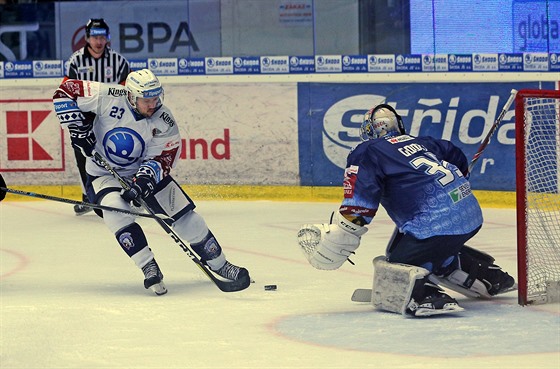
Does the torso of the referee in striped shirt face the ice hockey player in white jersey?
yes

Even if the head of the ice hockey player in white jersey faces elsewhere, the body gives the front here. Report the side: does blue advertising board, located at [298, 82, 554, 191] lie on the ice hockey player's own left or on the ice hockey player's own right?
on the ice hockey player's own left

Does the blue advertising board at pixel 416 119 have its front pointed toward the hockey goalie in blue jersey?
yes

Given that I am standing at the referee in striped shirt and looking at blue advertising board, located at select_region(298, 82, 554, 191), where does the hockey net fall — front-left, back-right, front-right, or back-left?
front-right

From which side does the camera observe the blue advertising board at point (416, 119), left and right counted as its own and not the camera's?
front

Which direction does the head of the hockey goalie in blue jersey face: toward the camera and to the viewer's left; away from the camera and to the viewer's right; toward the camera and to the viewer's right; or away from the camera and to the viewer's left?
away from the camera and to the viewer's left

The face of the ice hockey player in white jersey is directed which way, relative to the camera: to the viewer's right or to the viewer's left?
to the viewer's right

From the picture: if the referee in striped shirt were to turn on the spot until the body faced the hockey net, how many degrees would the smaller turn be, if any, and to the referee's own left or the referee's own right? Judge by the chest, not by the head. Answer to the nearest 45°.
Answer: approximately 45° to the referee's own left

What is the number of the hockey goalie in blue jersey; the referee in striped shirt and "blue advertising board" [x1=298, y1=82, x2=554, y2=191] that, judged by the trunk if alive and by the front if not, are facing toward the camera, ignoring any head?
2

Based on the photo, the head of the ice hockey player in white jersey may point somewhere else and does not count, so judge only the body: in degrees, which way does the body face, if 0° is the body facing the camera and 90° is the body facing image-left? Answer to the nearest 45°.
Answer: approximately 315°

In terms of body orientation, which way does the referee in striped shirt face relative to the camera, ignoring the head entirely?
toward the camera

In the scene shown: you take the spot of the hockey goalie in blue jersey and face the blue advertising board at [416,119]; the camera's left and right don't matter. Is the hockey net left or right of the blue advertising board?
right

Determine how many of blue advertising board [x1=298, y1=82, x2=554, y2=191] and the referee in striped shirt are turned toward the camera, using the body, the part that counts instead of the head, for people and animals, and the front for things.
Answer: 2

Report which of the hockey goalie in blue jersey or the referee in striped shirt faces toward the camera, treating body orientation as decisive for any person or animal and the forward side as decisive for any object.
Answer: the referee in striped shirt

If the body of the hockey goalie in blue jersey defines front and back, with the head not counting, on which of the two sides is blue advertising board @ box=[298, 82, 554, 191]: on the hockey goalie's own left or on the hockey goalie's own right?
on the hockey goalie's own right
